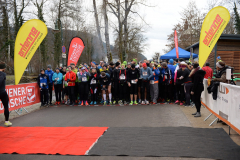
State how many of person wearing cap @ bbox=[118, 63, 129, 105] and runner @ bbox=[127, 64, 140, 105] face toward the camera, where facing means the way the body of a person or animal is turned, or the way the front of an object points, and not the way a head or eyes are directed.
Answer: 2

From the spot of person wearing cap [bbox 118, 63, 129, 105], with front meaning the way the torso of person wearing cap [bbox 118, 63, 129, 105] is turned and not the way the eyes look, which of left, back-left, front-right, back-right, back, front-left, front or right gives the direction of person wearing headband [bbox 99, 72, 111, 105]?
right

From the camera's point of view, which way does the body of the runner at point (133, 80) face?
toward the camera

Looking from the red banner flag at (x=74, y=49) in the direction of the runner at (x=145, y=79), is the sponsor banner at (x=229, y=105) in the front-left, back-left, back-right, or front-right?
front-right

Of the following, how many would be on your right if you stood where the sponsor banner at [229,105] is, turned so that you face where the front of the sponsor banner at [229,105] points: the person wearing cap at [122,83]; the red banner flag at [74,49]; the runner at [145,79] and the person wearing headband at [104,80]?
4

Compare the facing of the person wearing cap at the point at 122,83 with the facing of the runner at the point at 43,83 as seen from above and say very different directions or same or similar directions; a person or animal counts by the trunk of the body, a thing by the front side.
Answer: same or similar directions

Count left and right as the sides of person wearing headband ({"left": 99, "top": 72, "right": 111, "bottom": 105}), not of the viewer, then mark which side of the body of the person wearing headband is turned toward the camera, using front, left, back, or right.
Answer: front

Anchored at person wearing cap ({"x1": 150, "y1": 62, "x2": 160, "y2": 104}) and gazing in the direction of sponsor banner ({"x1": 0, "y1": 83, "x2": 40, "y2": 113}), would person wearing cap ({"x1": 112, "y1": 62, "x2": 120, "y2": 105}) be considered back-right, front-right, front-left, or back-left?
front-right

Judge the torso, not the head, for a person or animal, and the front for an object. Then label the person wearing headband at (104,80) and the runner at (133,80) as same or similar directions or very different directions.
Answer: same or similar directions

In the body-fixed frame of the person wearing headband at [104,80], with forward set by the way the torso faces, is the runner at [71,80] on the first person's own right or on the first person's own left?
on the first person's own right

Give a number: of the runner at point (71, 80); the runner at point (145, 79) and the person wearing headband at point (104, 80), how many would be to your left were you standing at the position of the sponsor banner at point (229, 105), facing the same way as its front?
0

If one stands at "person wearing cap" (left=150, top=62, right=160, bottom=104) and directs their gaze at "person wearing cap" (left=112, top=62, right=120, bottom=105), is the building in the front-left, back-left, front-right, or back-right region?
back-right

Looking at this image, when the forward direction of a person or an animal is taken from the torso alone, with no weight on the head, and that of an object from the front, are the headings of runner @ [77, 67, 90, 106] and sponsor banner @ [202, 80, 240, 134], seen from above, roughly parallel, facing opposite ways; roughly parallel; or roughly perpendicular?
roughly perpendicular

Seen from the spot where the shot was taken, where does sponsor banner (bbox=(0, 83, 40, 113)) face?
facing the viewer and to the right of the viewer

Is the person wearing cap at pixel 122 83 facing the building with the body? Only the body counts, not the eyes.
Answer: no

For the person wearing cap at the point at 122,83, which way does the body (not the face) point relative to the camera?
toward the camera

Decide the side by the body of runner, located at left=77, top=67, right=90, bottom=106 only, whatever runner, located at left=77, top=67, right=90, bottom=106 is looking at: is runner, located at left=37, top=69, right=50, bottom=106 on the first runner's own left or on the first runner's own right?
on the first runner's own right

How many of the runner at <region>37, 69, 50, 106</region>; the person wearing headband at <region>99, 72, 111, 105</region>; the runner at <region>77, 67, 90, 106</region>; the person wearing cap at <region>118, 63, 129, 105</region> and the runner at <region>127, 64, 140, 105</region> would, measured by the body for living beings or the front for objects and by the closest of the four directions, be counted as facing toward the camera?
5
